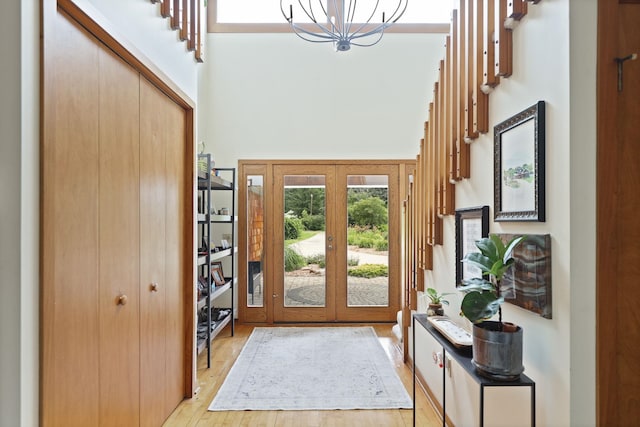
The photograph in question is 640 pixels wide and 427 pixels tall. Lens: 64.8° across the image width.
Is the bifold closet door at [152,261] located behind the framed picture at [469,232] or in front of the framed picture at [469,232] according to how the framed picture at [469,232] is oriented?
in front

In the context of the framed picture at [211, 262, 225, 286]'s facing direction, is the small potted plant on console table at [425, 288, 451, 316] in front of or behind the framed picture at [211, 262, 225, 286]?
in front

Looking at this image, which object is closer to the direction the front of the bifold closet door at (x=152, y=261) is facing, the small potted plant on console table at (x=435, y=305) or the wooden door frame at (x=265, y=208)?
the small potted plant on console table

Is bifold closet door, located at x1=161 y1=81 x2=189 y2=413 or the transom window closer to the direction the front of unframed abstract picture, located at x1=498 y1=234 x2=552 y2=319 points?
the bifold closet door

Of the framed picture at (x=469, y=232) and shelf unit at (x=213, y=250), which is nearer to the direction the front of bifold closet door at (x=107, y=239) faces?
the framed picture

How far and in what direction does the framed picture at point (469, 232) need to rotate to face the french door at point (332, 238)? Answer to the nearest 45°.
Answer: approximately 90° to its right

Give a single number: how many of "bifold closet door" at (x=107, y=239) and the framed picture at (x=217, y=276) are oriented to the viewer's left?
0

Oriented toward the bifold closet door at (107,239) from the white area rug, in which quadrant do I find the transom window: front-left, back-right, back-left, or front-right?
back-right

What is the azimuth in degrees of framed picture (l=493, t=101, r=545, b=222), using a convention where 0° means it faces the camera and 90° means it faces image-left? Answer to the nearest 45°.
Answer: approximately 45°

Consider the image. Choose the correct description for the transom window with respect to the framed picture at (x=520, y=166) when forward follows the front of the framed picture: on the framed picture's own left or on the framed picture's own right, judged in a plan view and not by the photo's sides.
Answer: on the framed picture's own right

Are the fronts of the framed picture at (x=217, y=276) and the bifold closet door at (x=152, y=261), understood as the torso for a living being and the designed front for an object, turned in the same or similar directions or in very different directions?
same or similar directions

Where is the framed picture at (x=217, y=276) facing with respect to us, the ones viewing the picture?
facing the viewer and to the right of the viewer

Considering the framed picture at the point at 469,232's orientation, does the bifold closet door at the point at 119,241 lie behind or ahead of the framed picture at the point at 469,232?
ahead

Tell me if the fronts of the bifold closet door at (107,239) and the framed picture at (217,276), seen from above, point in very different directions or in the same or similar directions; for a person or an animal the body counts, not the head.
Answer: same or similar directions

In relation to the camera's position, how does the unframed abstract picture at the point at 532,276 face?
facing the viewer and to the left of the viewer

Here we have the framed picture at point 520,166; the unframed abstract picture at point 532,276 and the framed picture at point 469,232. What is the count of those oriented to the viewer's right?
0

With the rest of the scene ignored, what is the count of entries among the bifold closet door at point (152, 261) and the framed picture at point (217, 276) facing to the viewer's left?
0

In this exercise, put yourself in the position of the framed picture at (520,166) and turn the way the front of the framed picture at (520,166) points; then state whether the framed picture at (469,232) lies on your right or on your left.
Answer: on your right
